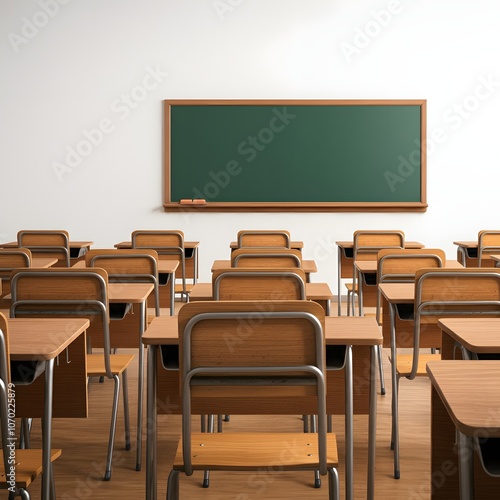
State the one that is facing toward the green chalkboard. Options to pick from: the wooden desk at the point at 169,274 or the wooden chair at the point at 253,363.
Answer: the wooden chair

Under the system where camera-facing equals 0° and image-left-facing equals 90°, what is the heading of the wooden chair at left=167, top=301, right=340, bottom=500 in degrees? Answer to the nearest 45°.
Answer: approximately 180°

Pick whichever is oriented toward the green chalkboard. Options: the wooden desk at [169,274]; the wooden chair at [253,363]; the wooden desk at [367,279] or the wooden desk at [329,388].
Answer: the wooden chair

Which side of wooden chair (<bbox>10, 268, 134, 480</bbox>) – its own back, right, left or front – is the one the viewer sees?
back

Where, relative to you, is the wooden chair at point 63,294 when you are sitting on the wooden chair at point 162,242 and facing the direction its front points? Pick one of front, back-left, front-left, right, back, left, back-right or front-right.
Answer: back

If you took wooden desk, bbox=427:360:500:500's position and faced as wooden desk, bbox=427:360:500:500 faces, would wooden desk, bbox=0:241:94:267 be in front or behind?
behind

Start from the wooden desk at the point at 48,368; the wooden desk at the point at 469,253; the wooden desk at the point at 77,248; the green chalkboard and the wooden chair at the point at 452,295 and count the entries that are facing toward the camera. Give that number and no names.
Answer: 4

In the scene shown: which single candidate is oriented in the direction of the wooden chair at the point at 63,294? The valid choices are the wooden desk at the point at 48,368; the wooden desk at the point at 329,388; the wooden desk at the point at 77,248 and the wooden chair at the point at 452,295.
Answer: the wooden desk at the point at 77,248

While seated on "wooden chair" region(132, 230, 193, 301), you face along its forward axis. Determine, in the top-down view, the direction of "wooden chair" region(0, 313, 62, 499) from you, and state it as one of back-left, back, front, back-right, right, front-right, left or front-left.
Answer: back

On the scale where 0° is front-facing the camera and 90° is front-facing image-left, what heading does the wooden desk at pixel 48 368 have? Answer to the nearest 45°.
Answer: approximately 0°

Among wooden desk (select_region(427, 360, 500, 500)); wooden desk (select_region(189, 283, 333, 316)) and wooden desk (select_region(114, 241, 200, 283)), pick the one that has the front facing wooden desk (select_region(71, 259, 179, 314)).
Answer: wooden desk (select_region(114, 241, 200, 283))

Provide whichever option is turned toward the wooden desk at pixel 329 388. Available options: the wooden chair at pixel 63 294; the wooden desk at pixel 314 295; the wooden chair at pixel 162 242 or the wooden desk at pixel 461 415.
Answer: the wooden desk at pixel 314 295

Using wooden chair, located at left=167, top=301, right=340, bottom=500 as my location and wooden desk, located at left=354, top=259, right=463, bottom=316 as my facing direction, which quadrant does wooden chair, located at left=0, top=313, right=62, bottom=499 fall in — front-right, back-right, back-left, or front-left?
back-left
